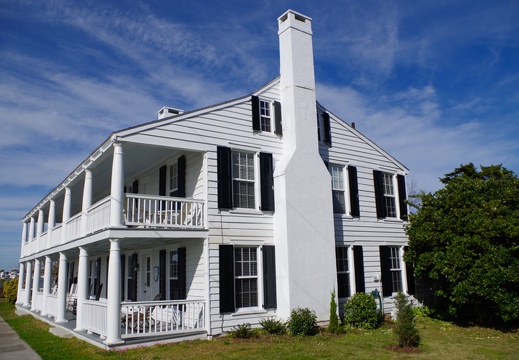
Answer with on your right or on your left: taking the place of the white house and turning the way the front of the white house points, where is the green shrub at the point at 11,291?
on your right

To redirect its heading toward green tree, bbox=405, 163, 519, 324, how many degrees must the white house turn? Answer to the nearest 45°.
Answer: approximately 135° to its left

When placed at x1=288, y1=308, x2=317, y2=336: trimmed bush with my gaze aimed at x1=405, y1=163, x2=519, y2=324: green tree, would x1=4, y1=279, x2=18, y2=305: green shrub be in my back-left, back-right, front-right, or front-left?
back-left

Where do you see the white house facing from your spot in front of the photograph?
facing the viewer and to the left of the viewer

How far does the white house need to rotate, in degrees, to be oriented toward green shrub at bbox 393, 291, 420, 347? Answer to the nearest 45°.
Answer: approximately 90° to its left
